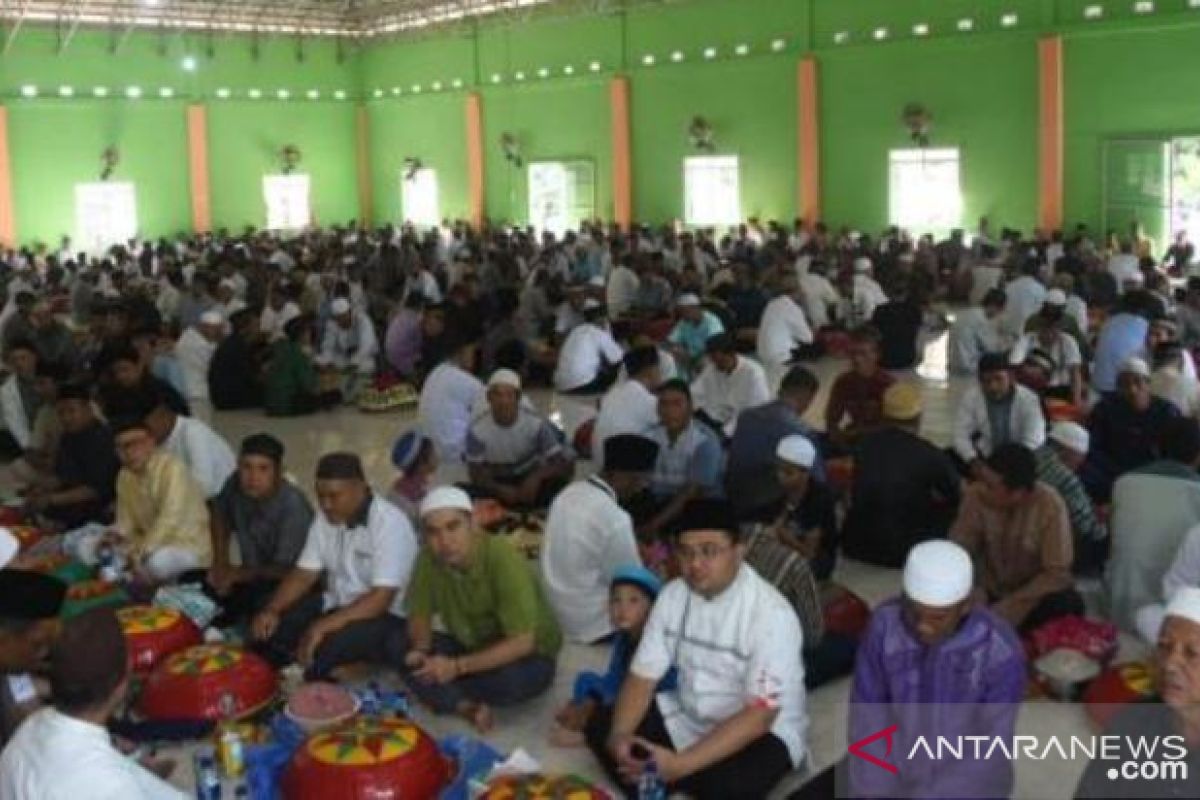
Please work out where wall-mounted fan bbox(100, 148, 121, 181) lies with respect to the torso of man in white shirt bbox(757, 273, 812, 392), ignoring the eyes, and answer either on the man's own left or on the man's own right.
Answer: on the man's own left

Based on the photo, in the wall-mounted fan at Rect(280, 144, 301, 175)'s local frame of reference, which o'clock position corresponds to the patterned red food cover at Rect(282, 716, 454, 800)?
The patterned red food cover is roughly at 12 o'clock from the wall-mounted fan.

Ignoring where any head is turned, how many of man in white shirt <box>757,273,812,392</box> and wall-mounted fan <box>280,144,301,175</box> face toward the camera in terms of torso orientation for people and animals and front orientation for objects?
1

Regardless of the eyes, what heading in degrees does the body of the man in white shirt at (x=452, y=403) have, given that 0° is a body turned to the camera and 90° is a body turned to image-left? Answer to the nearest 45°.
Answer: approximately 225°

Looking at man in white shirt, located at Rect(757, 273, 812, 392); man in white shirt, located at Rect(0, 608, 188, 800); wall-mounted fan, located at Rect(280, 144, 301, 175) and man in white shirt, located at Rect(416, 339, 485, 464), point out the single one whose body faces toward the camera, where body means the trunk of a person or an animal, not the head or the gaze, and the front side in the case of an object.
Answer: the wall-mounted fan

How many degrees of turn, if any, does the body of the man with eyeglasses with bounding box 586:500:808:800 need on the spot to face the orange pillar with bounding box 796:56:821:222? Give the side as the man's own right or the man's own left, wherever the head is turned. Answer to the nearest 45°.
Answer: approximately 135° to the man's own right

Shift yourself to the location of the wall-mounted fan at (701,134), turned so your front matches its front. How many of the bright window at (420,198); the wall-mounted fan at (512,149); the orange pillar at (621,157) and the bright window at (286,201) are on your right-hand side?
4

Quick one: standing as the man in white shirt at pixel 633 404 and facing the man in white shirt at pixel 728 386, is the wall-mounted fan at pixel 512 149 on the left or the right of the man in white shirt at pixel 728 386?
left

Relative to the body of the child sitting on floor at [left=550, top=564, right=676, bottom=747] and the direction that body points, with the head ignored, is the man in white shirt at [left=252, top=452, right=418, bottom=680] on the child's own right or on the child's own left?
on the child's own right
